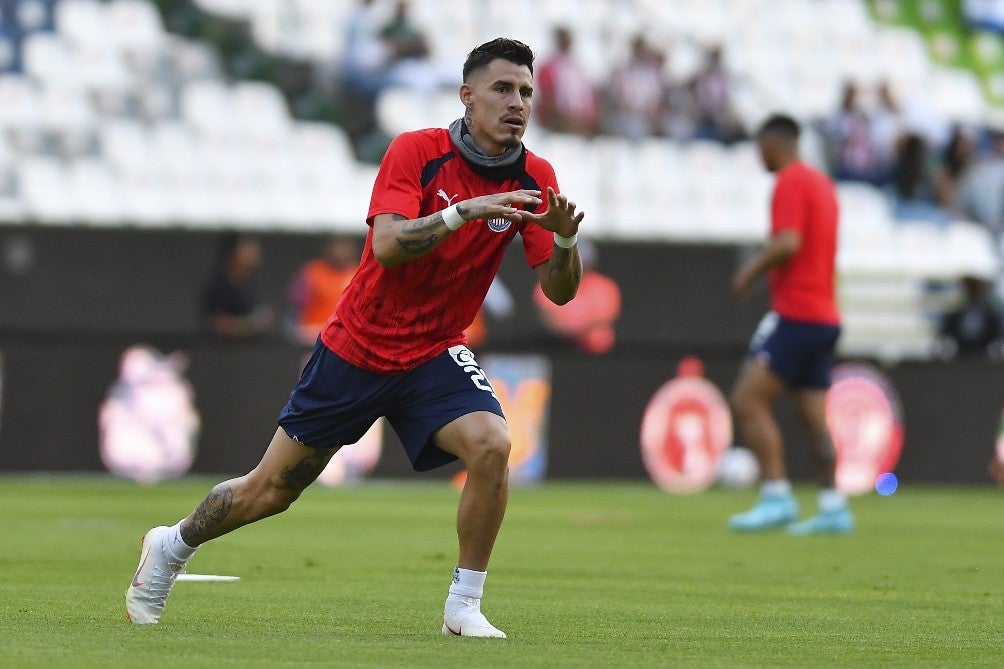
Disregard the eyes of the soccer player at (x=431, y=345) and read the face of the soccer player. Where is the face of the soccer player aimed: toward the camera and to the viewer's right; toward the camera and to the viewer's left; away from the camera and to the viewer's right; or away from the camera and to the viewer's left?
toward the camera and to the viewer's right

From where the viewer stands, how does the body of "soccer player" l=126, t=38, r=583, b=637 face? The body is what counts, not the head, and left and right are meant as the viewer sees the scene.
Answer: facing the viewer and to the right of the viewer

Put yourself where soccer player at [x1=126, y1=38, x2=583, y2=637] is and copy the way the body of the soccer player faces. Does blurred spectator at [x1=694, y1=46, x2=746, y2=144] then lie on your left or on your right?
on your left

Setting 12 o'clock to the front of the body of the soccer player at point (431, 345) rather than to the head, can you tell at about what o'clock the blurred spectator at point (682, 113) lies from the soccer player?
The blurred spectator is roughly at 8 o'clock from the soccer player.

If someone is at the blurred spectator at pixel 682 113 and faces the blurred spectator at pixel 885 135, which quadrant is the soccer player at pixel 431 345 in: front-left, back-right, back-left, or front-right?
back-right

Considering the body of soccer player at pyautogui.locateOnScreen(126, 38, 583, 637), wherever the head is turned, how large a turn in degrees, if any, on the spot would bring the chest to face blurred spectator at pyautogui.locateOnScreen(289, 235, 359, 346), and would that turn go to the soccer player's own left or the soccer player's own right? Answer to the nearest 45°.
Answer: approximately 135° to the soccer player's own left

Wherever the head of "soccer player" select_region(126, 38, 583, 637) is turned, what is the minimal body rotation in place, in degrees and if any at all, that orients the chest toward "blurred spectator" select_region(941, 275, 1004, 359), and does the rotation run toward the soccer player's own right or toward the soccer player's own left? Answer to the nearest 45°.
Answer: approximately 90° to the soccer player's own left

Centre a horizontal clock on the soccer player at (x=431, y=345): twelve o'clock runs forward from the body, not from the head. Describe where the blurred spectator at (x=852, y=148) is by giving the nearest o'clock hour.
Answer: The blurred spectator is roughly at 8 o'clock from the soccer player.

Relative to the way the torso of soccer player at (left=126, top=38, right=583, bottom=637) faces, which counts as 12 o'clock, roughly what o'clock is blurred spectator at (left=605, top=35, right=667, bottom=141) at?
The blurred spectator is roughly at 8 o'clock from the soccer player.
